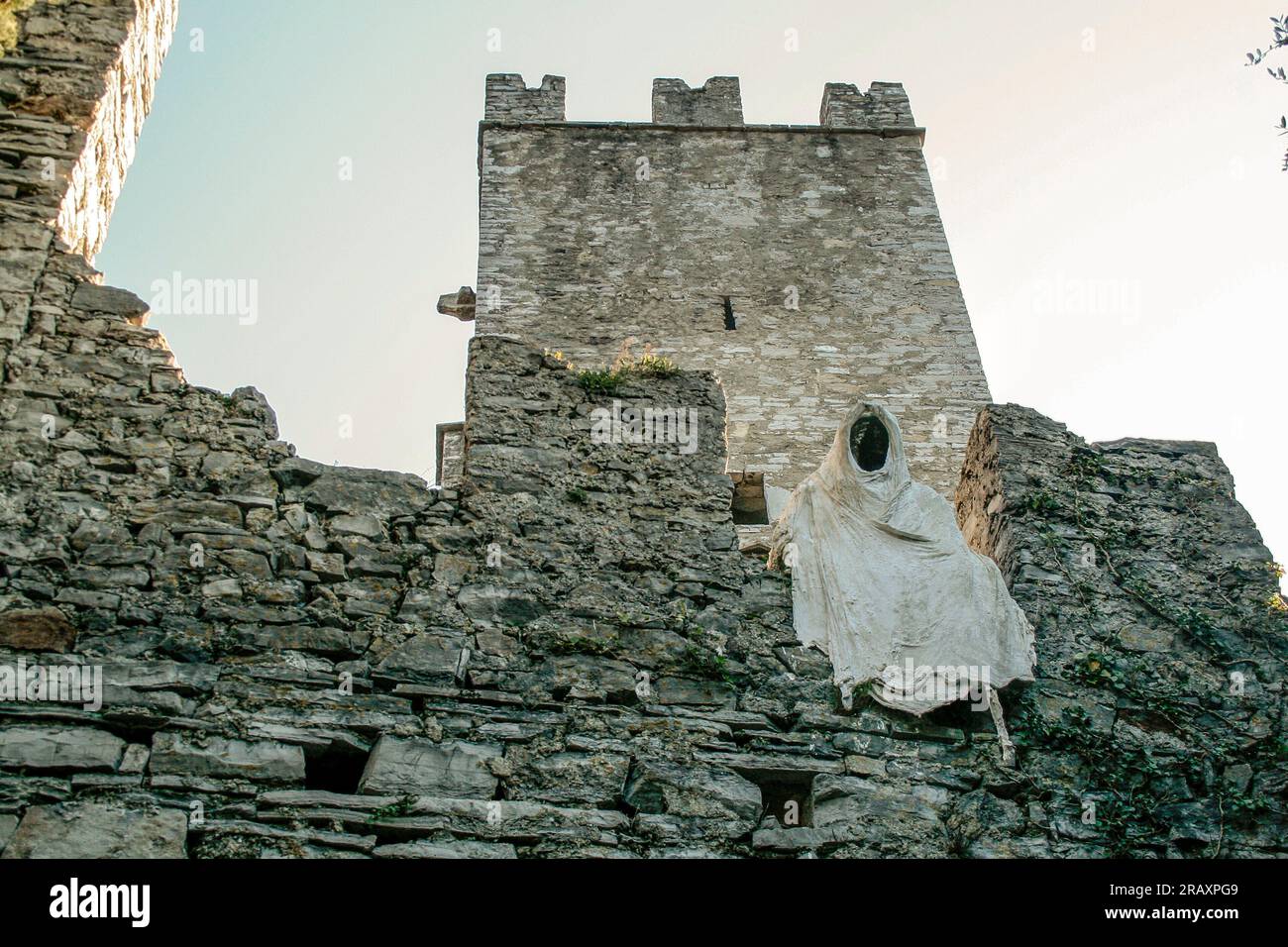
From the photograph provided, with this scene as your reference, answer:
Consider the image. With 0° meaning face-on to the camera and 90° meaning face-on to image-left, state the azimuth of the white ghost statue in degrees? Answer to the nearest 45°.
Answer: approximately 0°
